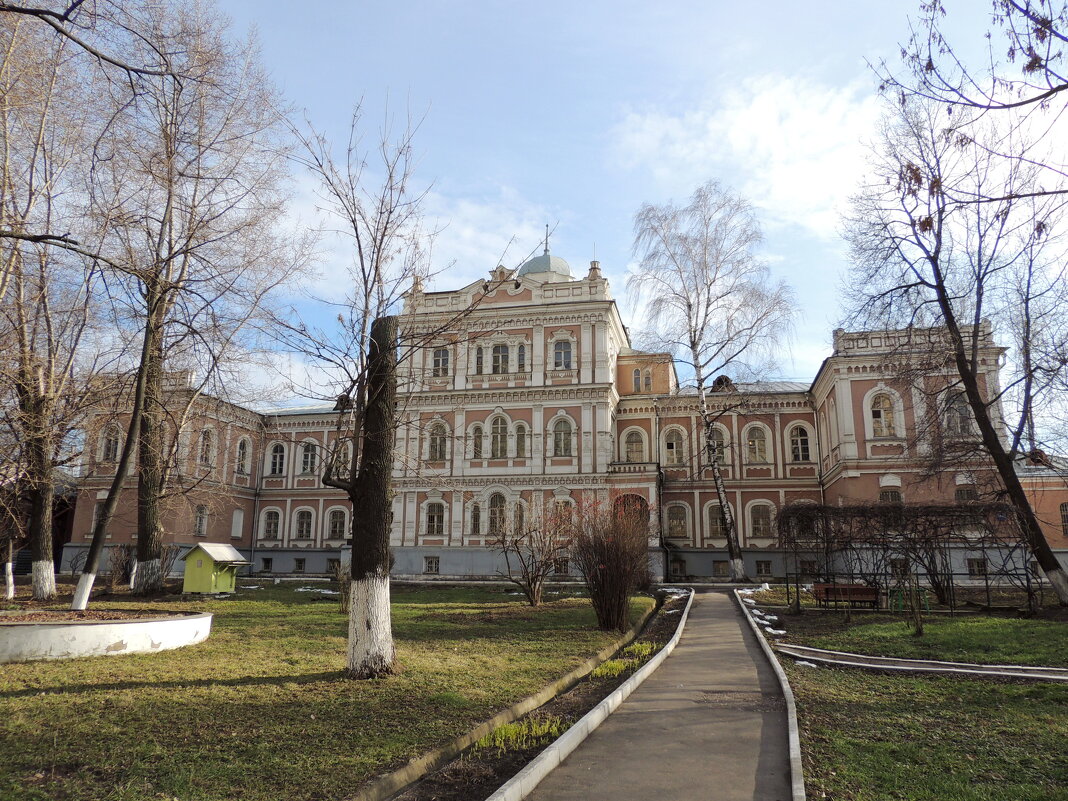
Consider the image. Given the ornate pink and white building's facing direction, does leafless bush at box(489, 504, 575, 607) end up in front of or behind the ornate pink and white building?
in front

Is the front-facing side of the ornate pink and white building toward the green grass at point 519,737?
yes

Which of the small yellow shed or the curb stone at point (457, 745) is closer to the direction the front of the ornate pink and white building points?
the curb stone

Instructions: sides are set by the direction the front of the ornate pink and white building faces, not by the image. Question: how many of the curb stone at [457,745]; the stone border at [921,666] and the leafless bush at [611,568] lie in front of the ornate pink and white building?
3

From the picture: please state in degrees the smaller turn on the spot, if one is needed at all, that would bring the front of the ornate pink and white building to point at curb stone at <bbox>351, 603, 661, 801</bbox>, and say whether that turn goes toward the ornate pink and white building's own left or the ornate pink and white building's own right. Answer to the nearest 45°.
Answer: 0° — it already faces it

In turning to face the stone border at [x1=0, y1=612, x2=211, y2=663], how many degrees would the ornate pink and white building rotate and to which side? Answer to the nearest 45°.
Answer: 0° — it already faces it

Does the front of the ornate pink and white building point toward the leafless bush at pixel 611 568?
yes

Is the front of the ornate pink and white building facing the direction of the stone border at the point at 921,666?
yes

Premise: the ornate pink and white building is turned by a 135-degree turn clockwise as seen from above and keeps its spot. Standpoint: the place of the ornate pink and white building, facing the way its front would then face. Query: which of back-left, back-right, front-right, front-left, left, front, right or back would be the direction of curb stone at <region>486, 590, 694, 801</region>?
back-left

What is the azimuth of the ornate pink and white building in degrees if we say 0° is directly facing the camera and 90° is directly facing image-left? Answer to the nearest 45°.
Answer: approximately 0°

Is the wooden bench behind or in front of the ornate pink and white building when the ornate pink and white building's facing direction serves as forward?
in front

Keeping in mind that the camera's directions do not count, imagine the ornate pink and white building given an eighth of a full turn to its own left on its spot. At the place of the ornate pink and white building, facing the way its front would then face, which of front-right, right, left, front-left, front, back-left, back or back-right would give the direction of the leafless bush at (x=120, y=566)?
right
